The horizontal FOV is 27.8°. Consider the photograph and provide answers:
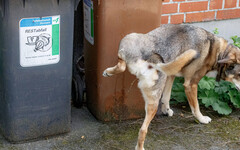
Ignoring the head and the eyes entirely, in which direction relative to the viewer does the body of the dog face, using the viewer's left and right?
facing away from the viewer and to the right of the viewer

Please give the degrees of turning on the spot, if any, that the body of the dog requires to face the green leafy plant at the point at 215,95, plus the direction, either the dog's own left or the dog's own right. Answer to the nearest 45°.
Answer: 0° — it already faces it
